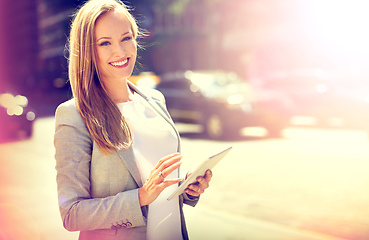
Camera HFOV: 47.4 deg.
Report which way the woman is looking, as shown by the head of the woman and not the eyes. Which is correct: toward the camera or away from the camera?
toward the camera

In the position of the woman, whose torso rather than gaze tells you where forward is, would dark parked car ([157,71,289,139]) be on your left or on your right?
on your left

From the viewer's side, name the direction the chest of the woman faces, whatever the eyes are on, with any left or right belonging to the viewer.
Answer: facing the viewer and to the right of the viewer
